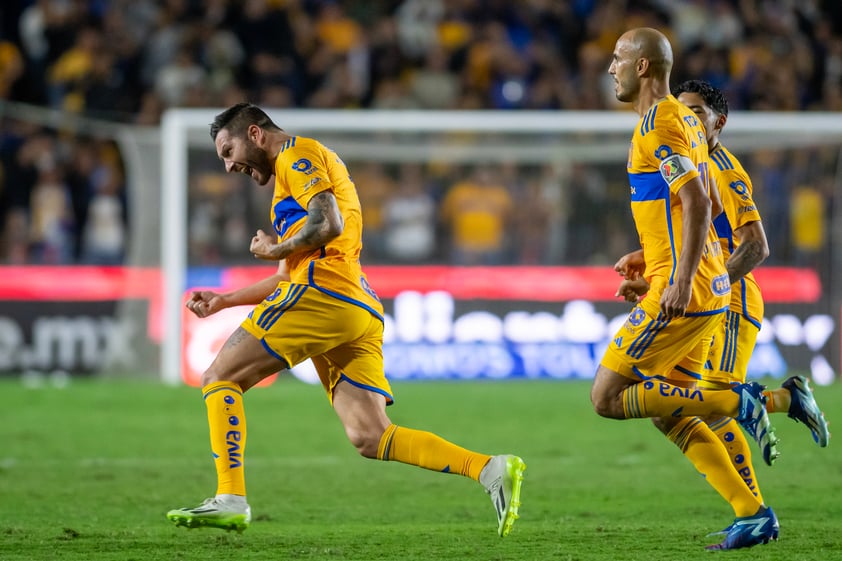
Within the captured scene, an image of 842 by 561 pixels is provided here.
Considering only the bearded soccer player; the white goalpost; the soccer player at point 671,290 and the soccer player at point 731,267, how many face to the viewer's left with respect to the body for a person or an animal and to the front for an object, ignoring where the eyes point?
3

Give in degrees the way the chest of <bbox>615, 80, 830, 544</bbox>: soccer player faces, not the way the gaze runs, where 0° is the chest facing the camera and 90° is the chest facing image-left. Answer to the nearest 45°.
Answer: approximately 90°

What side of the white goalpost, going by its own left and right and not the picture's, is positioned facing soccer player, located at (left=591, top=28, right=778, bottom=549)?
front

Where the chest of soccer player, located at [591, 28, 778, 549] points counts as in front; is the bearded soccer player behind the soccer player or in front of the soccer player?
in front

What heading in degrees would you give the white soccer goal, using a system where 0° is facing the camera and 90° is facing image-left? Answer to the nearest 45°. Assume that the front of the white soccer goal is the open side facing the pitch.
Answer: approximately 0°

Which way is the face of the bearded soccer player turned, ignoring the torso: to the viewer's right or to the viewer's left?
to the viewer's left

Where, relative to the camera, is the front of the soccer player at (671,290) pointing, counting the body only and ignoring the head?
to the viewer's left

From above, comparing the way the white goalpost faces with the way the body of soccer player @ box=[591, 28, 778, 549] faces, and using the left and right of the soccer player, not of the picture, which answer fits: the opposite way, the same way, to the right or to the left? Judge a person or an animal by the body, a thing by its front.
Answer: to the left

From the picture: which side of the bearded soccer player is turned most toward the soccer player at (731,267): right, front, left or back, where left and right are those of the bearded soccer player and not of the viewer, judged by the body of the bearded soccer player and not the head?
back

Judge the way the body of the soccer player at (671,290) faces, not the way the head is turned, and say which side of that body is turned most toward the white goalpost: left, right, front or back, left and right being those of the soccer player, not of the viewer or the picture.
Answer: right

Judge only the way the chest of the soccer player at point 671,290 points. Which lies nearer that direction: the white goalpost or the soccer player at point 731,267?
the white goalpost

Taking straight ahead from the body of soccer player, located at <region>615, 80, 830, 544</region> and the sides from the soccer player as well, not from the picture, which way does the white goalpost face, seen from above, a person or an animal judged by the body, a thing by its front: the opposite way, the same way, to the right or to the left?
to the left

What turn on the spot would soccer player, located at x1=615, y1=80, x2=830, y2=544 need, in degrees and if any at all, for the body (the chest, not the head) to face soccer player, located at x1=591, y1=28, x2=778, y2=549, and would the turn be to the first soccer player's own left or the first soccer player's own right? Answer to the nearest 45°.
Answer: approximately 45° to the first soccer player's own left
